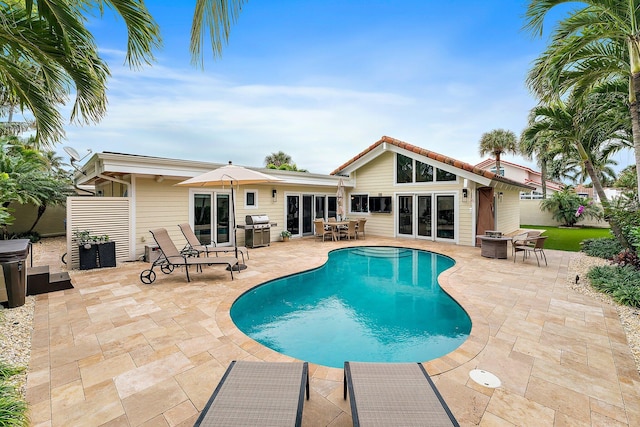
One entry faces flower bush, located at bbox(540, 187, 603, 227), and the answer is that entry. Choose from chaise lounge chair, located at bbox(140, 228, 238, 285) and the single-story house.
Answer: the chaise lounge chair

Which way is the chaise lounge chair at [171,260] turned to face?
to the viewer's right

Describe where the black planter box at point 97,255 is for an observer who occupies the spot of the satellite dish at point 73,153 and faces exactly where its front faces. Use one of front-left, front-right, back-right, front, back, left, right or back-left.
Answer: front-right

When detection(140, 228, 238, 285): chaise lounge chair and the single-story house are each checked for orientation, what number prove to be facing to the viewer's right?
1

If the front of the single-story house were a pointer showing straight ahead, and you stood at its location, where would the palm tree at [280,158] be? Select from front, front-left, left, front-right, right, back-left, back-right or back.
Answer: back

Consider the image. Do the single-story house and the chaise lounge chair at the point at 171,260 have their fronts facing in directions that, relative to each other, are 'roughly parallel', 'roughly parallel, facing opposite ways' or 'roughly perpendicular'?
roughly perpendicular
